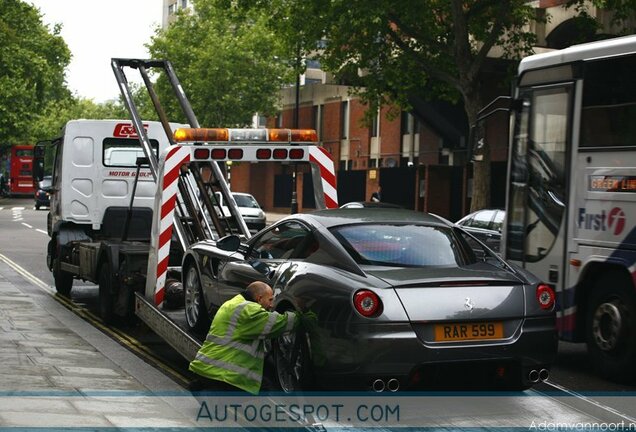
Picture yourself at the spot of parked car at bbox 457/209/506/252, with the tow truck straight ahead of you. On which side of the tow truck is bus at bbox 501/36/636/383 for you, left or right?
left

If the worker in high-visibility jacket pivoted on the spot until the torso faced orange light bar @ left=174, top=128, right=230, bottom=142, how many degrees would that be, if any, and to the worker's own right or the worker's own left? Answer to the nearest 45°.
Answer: approximately 45° to the worker's own left

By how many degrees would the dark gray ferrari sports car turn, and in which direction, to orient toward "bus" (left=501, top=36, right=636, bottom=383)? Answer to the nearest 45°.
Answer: approximately 90° to its right

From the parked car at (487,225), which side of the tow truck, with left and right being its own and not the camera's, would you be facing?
right

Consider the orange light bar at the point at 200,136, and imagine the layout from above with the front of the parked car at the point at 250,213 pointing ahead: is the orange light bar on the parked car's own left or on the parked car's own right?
on the parked car's own right

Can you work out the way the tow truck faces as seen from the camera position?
facing away from the viewer and to the left of the viewer
